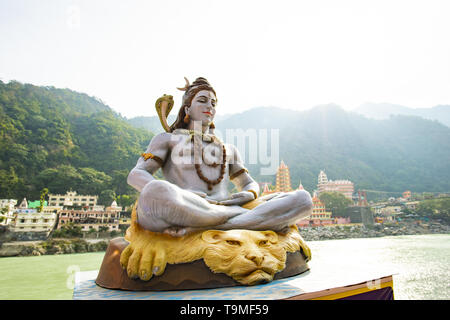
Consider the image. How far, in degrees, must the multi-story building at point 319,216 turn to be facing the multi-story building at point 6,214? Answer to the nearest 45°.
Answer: approximately 45° to its right

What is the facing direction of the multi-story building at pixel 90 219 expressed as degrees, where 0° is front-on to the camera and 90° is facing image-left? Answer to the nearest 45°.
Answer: approximately 0°

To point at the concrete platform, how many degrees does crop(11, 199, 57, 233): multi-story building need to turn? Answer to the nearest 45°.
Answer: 0° — it already faces it

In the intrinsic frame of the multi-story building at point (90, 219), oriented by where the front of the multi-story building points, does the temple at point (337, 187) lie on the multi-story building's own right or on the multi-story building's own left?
on the multi-story building's own left

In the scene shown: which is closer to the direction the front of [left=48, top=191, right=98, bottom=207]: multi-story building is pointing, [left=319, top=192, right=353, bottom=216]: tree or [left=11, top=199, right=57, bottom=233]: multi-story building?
the multi-story building

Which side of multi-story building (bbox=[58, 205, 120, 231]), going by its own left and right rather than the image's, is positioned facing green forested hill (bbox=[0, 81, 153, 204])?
back

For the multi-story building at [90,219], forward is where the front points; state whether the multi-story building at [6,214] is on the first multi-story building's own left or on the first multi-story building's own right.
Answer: on the first multi-story building's own right

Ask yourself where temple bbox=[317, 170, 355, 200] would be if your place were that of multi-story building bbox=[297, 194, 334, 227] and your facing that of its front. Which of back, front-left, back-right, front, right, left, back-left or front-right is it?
back
